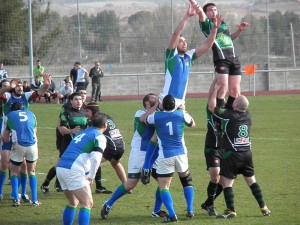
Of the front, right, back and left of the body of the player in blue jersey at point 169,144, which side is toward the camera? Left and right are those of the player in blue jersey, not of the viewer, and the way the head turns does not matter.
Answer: back

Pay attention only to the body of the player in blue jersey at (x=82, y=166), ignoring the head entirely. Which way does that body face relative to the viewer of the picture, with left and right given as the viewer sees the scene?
facing away from the viewer and to the right of the viewer

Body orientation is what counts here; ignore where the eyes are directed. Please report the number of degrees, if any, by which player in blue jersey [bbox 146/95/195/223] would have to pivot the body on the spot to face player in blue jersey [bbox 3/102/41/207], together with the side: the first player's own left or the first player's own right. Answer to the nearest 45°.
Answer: approximately 45° to the first player's own left

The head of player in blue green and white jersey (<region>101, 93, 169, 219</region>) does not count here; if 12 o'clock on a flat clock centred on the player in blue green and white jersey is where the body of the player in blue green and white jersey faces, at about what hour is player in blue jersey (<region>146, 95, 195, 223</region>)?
The player in blue jersey is roughly at 2 o'clock from the player in blue green and white jersey.

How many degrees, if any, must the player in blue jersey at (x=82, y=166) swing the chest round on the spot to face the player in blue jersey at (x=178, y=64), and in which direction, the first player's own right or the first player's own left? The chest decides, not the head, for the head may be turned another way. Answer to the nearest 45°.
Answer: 0° — they already face them

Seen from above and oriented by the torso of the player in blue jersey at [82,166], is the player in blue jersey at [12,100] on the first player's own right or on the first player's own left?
on the first player's own left

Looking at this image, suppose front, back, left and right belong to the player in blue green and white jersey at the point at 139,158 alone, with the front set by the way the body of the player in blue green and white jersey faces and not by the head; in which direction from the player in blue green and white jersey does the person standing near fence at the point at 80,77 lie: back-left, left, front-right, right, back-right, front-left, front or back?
left
